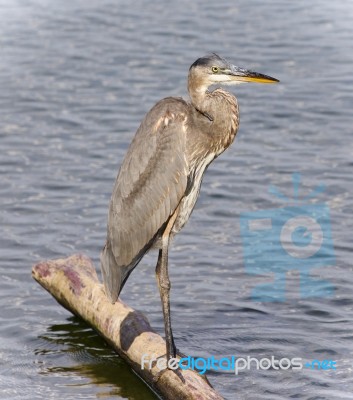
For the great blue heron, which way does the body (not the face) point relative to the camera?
to the viewer's right
